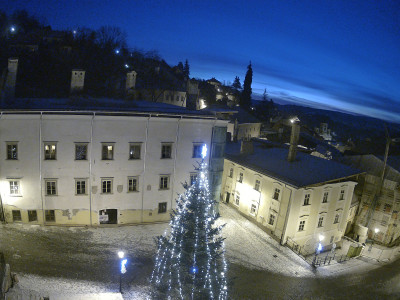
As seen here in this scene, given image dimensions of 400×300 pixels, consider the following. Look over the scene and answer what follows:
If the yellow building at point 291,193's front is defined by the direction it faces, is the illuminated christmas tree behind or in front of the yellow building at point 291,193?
in front

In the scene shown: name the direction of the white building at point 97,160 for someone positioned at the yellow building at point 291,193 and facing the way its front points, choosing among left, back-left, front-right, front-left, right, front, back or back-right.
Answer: front

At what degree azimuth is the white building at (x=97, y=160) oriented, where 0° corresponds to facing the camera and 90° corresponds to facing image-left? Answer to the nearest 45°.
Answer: approximately 0°

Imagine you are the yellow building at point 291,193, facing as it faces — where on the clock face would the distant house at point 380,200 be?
The distant house is roughly at 6 o'clock from the yellow building.

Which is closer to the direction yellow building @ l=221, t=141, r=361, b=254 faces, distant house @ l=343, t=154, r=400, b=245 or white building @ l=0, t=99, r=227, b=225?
the white building

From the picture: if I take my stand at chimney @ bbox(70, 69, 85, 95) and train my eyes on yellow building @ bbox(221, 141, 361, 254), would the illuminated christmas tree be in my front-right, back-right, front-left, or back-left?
front-right

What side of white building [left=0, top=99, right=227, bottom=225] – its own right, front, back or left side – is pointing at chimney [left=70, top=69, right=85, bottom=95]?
back

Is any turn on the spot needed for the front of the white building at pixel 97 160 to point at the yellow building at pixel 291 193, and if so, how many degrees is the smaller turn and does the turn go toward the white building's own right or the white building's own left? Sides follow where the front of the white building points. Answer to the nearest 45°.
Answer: approximately 90° to the white building's own left

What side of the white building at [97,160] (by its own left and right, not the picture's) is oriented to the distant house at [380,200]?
left

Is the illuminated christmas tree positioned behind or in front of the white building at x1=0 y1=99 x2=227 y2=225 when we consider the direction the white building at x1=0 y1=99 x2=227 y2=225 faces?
in front

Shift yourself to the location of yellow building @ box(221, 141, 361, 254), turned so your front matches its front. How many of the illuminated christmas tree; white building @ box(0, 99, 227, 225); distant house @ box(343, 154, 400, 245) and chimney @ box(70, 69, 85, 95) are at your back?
1

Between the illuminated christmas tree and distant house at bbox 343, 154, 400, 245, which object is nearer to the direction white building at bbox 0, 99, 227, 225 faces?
the illuminated christmas tree

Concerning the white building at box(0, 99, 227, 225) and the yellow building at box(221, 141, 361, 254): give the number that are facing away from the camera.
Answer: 0

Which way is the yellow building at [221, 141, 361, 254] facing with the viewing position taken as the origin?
facing the viewer and to the left of the viewer

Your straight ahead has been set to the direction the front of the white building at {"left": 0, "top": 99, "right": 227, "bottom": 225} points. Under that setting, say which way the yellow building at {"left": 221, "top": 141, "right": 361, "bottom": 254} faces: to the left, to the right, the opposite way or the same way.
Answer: to the right
